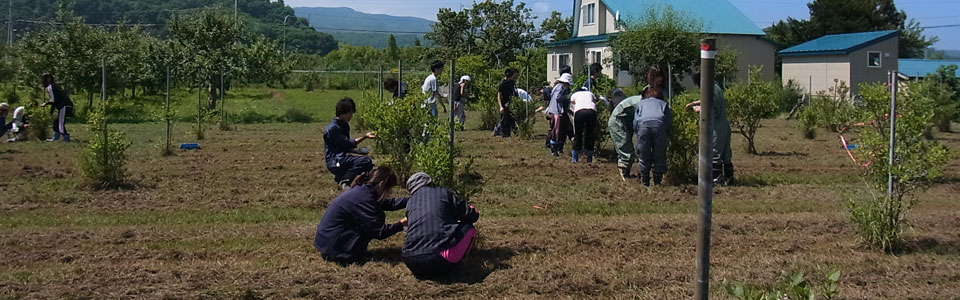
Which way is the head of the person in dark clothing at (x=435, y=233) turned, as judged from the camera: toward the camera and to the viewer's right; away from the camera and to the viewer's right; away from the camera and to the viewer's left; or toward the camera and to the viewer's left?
away from the camera and to the viewer's left

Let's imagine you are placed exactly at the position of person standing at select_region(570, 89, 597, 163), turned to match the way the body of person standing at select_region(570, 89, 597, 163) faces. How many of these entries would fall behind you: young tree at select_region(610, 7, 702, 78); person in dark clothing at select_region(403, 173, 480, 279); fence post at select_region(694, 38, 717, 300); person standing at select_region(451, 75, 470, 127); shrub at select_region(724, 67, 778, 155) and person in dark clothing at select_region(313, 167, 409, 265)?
3

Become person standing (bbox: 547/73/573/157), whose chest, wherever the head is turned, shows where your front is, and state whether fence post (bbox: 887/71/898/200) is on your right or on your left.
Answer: on your right

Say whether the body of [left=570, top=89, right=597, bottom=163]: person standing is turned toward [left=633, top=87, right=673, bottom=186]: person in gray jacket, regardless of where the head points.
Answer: no

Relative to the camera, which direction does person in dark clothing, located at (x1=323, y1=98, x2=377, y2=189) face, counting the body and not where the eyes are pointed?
to the viewer's right

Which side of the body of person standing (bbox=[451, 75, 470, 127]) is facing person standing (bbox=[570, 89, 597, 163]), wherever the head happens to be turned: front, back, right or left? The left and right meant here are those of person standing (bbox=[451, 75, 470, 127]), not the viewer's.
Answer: right

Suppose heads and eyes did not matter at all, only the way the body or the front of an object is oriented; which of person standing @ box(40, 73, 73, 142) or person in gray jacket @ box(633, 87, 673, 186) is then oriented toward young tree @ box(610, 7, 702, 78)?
the person in gray jacket

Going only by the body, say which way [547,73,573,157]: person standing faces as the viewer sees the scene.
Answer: to the viewer's right

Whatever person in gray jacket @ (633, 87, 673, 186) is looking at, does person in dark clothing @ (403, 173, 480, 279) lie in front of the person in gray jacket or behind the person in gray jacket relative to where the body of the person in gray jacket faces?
behind

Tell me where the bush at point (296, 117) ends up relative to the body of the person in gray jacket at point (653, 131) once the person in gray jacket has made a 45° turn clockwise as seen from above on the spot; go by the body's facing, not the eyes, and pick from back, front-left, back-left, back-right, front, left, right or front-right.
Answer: left

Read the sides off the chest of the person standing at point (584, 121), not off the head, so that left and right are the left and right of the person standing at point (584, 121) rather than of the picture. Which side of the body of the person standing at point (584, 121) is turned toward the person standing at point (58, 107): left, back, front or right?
left

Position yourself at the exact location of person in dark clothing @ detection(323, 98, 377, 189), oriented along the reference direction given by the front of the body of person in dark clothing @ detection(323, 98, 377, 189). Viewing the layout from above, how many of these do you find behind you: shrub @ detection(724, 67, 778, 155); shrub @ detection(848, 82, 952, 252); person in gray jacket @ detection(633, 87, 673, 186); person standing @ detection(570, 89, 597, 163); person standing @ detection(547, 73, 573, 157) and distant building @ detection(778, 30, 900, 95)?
0

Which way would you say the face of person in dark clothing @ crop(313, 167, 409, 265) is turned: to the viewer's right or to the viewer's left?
to the viewer's right

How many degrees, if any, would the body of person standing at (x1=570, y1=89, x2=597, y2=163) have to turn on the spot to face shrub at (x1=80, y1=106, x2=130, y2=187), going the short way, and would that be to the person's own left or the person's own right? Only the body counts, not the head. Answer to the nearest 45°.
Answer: approximately 135° to the person's own left

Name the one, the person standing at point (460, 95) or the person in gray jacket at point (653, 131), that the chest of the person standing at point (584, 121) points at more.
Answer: the person standing

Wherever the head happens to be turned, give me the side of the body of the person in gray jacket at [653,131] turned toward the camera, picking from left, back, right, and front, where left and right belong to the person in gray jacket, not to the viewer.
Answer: back

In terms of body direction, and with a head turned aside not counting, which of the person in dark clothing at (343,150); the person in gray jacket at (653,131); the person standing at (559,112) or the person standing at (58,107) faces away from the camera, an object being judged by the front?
the person in gray jacket

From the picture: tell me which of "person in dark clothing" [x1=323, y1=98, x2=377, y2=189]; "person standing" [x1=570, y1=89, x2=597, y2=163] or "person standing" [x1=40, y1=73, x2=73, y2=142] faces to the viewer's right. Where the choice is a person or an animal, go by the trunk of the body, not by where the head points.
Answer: the person in dark clothing

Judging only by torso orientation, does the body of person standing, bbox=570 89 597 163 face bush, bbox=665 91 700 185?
no
